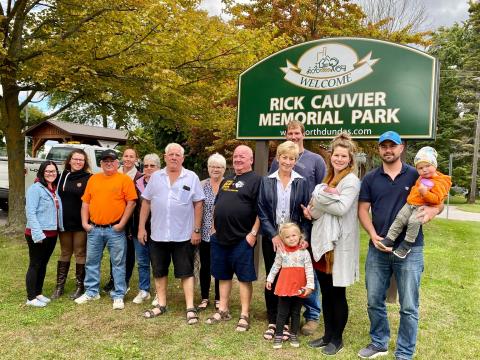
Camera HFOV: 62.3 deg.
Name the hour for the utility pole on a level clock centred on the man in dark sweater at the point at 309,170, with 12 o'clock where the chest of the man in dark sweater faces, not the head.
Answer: The utility pole is roughly at 7 o'clock from the man in dark sweater.

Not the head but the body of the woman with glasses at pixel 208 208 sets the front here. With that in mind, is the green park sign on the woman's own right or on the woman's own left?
on the woman's own left

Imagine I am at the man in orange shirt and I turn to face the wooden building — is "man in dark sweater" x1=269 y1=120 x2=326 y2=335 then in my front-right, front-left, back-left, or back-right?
back-right

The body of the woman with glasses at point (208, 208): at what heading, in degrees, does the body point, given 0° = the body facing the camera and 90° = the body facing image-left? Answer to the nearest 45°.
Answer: approximately 0°
